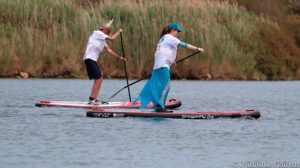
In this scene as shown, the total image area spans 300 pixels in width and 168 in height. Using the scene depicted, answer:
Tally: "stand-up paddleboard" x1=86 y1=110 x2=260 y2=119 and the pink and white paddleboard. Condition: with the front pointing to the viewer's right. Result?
2

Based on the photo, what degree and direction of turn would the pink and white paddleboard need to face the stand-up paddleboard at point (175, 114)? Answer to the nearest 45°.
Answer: approximately 45° to its right

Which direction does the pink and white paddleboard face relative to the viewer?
to the viewer's right

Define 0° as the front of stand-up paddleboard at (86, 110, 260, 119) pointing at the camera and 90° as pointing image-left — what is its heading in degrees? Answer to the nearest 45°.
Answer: approximately 270°
